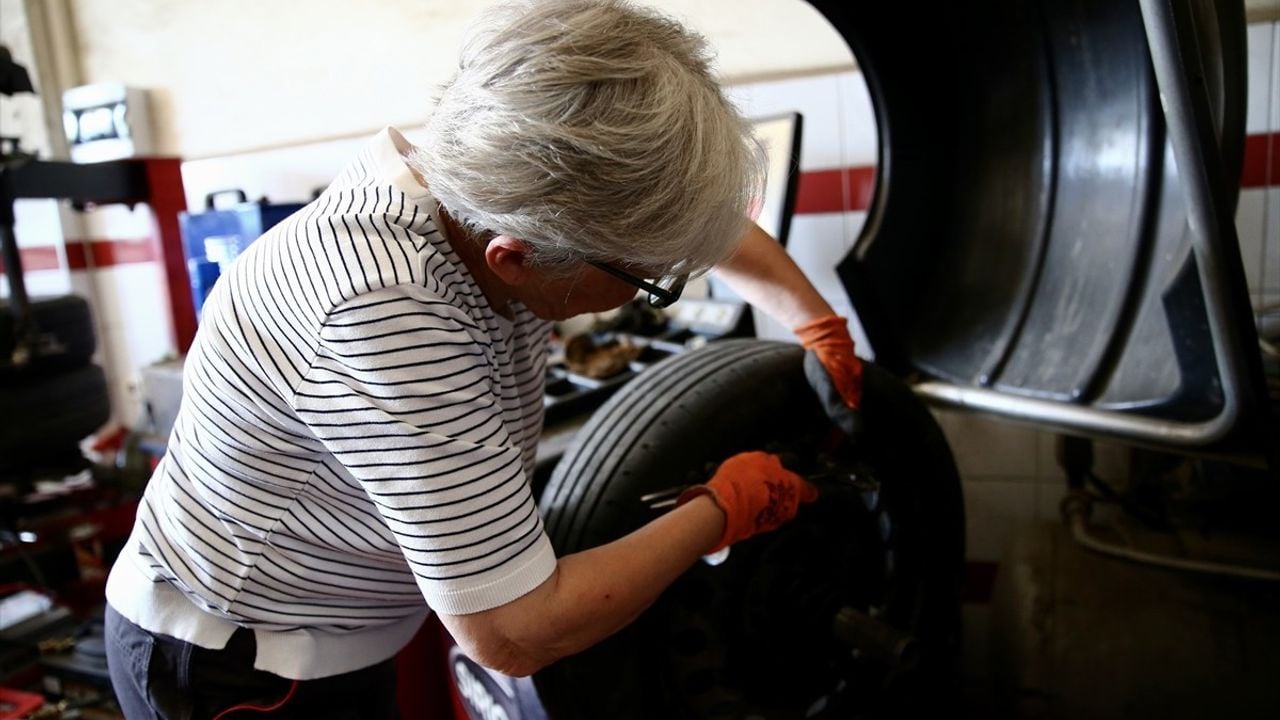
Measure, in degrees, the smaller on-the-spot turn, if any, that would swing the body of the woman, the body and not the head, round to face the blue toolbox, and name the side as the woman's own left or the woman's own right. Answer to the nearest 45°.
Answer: approximately 90° to the woman's own left

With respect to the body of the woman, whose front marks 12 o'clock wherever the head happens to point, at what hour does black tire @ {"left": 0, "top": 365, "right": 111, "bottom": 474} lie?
The black tire is roughly at 8 o'clock from the woman.

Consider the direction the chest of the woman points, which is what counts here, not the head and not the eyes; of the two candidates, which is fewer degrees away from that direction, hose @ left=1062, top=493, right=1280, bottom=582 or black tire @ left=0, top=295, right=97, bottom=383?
the hose

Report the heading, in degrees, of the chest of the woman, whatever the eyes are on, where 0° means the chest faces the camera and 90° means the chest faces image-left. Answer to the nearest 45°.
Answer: approximately 270°

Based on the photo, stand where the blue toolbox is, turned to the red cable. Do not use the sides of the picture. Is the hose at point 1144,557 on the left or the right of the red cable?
left

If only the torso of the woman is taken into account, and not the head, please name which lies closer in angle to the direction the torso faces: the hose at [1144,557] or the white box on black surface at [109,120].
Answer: the hose

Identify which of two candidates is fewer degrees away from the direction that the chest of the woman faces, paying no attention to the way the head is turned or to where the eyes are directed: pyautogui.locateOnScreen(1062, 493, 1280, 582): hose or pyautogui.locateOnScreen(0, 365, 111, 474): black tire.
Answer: the hose
